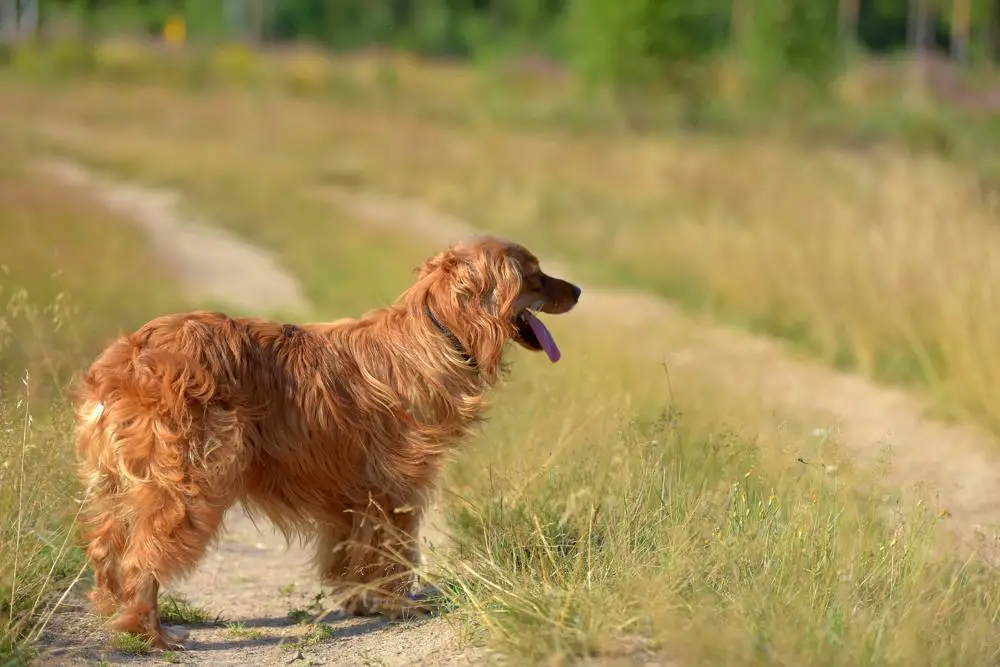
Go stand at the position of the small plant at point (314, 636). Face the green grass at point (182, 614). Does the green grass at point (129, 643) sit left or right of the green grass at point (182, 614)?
left

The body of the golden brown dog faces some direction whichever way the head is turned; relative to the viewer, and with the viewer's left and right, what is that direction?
facing away from the viewer and to the right of the viewer

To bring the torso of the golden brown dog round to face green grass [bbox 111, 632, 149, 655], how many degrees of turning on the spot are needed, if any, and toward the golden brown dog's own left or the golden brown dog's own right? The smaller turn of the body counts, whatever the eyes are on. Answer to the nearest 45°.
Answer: approximately 180°

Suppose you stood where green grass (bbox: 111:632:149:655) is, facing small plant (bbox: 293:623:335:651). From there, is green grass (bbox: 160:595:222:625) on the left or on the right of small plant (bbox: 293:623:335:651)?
left

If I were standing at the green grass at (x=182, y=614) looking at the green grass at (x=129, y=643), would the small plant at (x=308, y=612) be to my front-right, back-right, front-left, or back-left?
back-left
